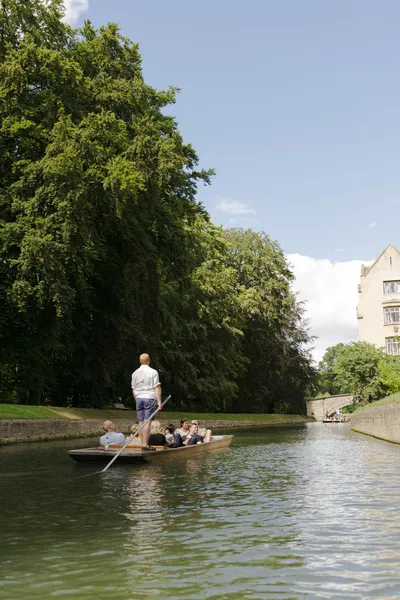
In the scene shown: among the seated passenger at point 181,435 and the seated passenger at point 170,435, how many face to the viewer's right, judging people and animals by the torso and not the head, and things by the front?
0

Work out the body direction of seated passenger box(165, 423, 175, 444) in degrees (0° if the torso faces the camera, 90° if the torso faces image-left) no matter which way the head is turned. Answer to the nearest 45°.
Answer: approximately 45°

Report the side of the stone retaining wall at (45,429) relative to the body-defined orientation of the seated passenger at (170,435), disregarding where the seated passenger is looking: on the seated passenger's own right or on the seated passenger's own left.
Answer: on the seated passenger's own right

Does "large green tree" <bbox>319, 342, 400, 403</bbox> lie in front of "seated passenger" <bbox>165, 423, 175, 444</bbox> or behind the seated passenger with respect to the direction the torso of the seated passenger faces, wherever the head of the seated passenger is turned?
behind

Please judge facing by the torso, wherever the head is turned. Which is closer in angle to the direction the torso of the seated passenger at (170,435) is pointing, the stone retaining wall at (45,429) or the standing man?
the standing man

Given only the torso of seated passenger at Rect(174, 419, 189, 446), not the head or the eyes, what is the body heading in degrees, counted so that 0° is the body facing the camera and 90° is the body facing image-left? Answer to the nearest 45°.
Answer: approximately 45°
